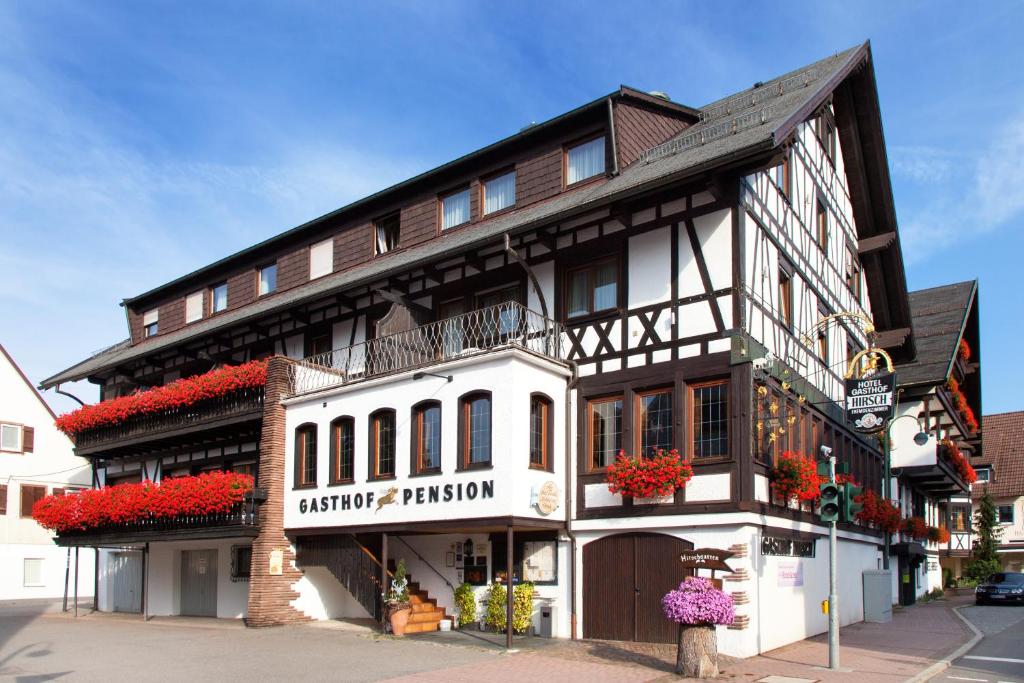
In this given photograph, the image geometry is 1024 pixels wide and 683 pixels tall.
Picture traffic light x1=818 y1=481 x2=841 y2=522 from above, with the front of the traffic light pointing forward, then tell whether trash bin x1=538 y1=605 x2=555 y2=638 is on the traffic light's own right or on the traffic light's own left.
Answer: on the traffic light's own right

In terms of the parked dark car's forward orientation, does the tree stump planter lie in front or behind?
in front

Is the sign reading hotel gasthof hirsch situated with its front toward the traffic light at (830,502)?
yes

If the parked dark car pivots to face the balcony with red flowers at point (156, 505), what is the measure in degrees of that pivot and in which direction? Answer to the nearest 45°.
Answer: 0° — it already faces it

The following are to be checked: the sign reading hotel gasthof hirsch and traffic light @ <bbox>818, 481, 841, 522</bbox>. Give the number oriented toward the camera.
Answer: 2

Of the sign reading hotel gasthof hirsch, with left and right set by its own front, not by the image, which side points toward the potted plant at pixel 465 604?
right
